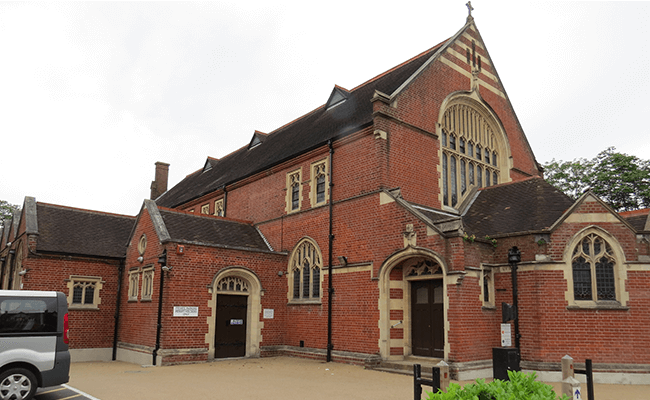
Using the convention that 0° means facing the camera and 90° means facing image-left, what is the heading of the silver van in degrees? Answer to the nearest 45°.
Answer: approximately 90°

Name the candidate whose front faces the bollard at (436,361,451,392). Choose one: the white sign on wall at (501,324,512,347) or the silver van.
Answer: the white sign on wall

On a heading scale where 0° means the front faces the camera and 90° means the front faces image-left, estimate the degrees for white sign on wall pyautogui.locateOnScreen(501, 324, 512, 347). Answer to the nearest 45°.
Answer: approximately 0°

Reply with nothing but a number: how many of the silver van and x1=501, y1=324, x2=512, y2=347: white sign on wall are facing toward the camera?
1

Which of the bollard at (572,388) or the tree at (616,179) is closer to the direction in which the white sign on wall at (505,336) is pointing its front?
the bollard

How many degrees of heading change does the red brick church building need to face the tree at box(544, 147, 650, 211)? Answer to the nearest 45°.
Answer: approximately 90° to its left

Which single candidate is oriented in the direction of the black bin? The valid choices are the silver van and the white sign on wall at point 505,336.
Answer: the white sign on wall

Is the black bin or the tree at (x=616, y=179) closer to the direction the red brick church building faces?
the black bin
